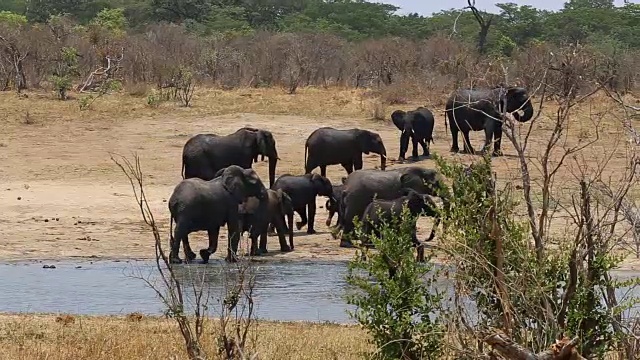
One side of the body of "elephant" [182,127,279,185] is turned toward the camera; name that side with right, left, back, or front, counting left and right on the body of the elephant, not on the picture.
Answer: right

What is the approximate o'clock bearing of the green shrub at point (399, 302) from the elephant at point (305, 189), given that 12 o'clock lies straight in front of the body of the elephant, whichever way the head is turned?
The green shrub is roughly at 3 o'clock from the elephant.

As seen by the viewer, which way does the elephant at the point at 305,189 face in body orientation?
to the viewer's right

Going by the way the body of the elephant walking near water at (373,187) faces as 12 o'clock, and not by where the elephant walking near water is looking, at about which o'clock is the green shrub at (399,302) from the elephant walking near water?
The green shrub is roughly at 3 o'clock from the elephant walking near water.

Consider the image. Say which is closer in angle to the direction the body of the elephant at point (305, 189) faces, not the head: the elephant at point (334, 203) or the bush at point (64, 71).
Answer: the elephant

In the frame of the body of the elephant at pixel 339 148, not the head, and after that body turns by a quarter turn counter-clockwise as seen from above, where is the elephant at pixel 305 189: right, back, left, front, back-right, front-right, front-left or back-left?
back

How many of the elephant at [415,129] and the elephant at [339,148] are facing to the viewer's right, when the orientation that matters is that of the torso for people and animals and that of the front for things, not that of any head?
1

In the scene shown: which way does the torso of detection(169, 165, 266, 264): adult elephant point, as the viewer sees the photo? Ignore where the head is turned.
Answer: to the viewer's right

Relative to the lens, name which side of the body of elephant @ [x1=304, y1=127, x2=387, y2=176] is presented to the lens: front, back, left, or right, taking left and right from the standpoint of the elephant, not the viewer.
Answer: right

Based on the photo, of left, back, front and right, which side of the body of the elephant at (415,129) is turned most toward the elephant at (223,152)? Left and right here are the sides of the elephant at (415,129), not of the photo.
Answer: front

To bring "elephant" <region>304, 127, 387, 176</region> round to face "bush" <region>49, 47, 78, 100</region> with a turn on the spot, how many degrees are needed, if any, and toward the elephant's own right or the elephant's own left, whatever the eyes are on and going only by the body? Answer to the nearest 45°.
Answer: approximately 135° to the elephant's own left
